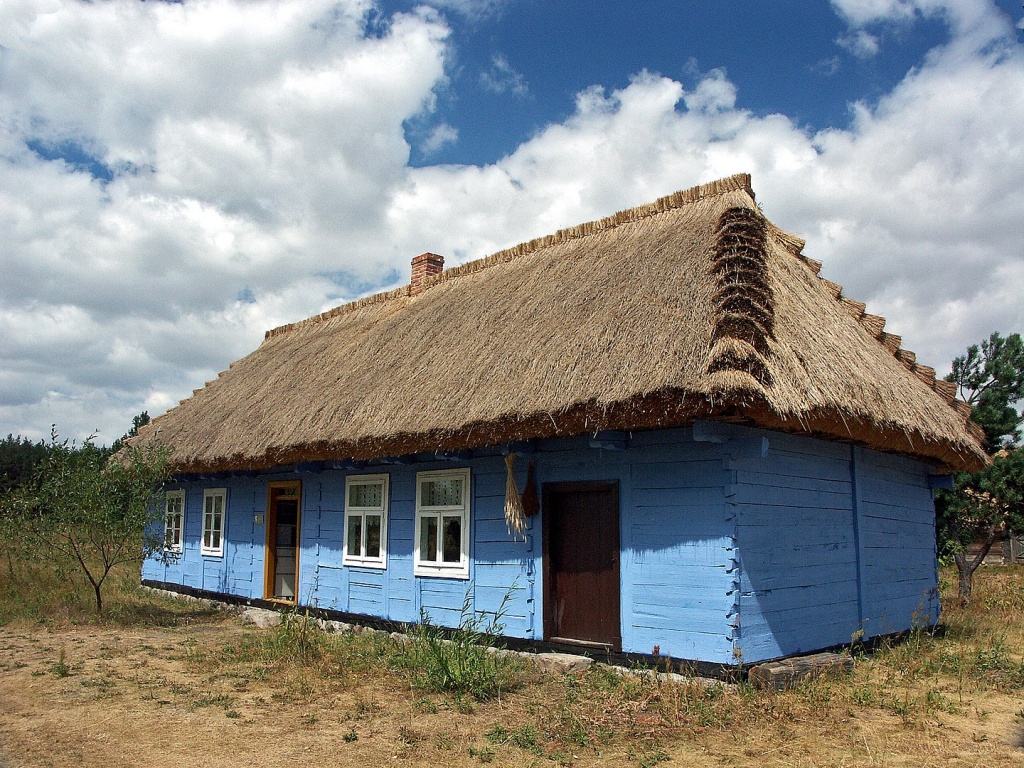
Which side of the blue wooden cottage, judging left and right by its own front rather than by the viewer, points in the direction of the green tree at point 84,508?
right

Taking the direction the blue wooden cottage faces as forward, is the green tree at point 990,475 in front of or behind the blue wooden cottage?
behind

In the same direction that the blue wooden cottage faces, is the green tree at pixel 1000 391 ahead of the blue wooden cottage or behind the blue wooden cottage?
behind

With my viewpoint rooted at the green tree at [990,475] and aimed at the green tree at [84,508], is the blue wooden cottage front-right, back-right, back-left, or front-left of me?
front-left

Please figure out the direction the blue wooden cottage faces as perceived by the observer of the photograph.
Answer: facing the viewer and to the left of the viewer
